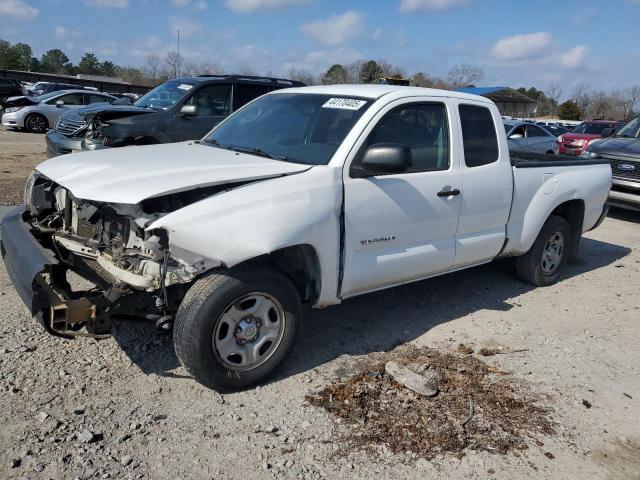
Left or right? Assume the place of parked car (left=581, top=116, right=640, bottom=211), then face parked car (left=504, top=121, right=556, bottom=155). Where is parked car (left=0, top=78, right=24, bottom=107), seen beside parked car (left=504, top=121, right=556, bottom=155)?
left

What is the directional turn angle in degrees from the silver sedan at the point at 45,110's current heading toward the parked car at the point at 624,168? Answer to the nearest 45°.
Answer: approximately 90° to its left

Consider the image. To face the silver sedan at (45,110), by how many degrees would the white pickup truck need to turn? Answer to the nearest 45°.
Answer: approximately 90° to its right

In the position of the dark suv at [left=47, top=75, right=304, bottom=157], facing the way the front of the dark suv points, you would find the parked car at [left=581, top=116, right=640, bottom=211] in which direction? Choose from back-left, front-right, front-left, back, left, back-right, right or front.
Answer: back-left

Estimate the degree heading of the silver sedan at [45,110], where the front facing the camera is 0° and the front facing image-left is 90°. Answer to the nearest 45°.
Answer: approximately 45°

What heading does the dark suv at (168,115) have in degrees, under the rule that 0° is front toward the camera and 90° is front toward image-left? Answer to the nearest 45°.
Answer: approximately 45°
